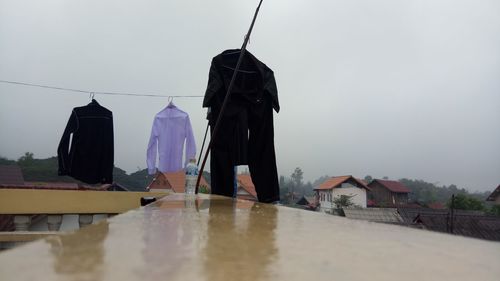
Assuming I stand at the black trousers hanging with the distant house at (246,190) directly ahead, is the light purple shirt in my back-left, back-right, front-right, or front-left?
front-left

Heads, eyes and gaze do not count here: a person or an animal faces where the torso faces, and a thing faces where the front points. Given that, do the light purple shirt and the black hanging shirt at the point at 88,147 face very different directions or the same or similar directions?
same or similar directions
